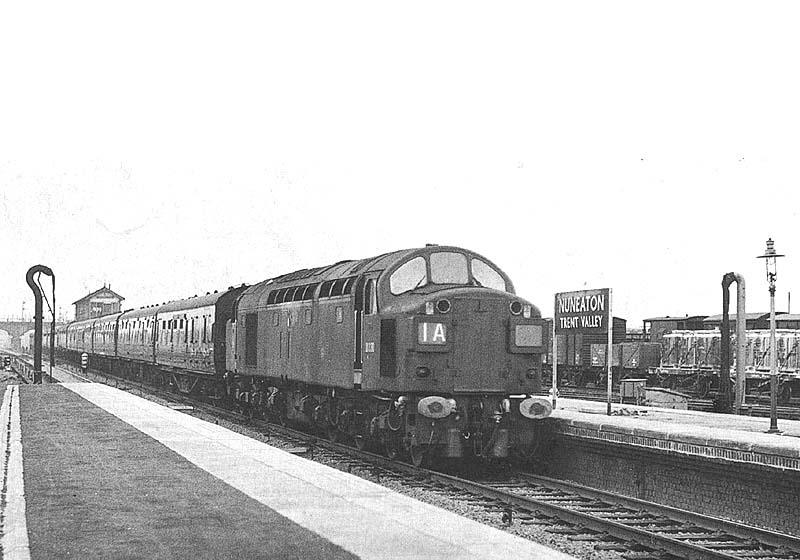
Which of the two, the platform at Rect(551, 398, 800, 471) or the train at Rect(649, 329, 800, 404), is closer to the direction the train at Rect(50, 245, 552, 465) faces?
the platform

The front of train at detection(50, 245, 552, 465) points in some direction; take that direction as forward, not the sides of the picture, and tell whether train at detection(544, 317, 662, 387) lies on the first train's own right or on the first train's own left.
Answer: on the first train's own left

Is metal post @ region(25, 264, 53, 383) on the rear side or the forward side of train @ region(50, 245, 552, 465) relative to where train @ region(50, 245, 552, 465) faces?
on the rear side

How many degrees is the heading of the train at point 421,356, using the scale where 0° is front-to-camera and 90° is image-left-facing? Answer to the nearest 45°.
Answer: approximately 315°

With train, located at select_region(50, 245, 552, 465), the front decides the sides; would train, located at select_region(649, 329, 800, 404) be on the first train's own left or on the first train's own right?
on the first train's own left
